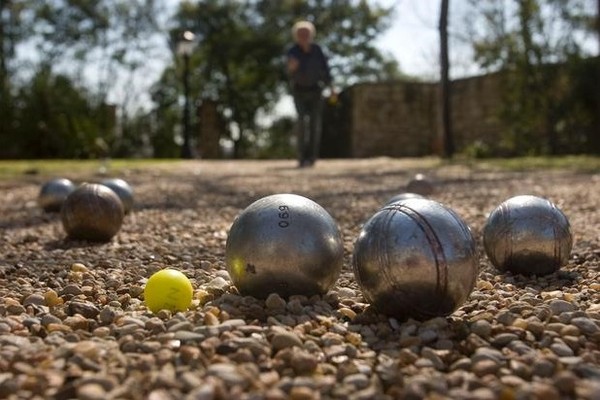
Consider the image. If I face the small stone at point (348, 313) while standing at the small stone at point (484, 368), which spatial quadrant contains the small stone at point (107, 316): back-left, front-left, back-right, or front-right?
front-left

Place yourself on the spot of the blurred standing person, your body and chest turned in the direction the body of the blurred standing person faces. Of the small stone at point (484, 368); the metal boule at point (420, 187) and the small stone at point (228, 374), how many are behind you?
0

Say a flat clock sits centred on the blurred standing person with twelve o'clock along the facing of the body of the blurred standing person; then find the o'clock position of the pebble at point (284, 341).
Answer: The pebble is roughly at 12 o'clock from the blurred standing person.

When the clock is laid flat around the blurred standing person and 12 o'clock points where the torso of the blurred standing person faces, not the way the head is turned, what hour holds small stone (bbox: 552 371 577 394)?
The small stone is roughly at 12 o'clock from the blurred standing person.

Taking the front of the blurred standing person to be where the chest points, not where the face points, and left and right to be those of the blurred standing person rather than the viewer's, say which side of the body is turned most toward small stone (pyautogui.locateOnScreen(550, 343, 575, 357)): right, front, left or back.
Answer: front

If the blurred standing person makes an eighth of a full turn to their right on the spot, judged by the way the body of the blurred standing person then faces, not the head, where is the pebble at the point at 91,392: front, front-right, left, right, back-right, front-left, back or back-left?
front-left

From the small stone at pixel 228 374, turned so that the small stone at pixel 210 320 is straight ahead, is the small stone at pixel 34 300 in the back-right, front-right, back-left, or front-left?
front-left

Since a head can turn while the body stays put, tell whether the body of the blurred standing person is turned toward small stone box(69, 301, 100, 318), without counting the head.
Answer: yes

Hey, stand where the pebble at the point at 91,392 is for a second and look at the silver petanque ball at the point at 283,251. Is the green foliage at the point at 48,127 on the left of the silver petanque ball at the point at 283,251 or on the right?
left

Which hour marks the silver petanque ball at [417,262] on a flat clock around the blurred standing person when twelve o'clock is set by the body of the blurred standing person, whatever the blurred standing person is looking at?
The silver petanque ball is roughly at 12 o'clock from the blurred standing person.

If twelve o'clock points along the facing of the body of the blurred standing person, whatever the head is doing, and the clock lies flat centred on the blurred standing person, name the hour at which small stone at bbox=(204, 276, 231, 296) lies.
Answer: The small stone is roughly at 12 o'clock from the blurred standing person.

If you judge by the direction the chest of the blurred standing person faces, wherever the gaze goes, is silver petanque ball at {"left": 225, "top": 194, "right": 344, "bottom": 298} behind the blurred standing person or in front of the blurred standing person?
in front

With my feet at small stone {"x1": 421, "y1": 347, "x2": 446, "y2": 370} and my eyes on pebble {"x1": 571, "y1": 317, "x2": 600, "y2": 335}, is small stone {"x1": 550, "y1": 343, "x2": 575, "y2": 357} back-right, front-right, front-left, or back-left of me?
front-right

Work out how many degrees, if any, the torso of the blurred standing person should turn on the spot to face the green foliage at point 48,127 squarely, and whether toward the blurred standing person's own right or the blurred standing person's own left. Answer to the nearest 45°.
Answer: approximately 135° to the blurred standing person's own right

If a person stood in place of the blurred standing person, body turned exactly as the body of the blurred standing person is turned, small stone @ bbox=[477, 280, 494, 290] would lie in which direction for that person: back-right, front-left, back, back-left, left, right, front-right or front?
front

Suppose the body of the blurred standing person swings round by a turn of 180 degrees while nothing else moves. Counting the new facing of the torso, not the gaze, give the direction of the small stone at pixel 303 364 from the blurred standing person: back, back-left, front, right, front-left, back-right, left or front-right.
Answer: back

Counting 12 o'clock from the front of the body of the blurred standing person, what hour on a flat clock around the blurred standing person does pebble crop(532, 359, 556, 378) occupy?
The pebble is roughly at 12 o'clock from the blurred standing person.

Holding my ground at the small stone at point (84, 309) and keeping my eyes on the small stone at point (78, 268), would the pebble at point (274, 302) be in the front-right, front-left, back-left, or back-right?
back-right

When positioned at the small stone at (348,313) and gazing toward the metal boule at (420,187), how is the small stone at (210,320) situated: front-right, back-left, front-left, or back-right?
back-left

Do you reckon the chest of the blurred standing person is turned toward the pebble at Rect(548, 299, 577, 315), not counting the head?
yes

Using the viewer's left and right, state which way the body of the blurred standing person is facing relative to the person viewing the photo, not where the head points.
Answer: facing the viewer

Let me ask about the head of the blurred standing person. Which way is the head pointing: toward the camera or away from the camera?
toward the camera

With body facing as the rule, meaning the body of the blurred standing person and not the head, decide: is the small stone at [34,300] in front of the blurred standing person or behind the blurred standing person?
in front

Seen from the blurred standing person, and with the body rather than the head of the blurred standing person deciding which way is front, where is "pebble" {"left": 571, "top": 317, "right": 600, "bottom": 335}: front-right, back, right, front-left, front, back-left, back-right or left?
front
